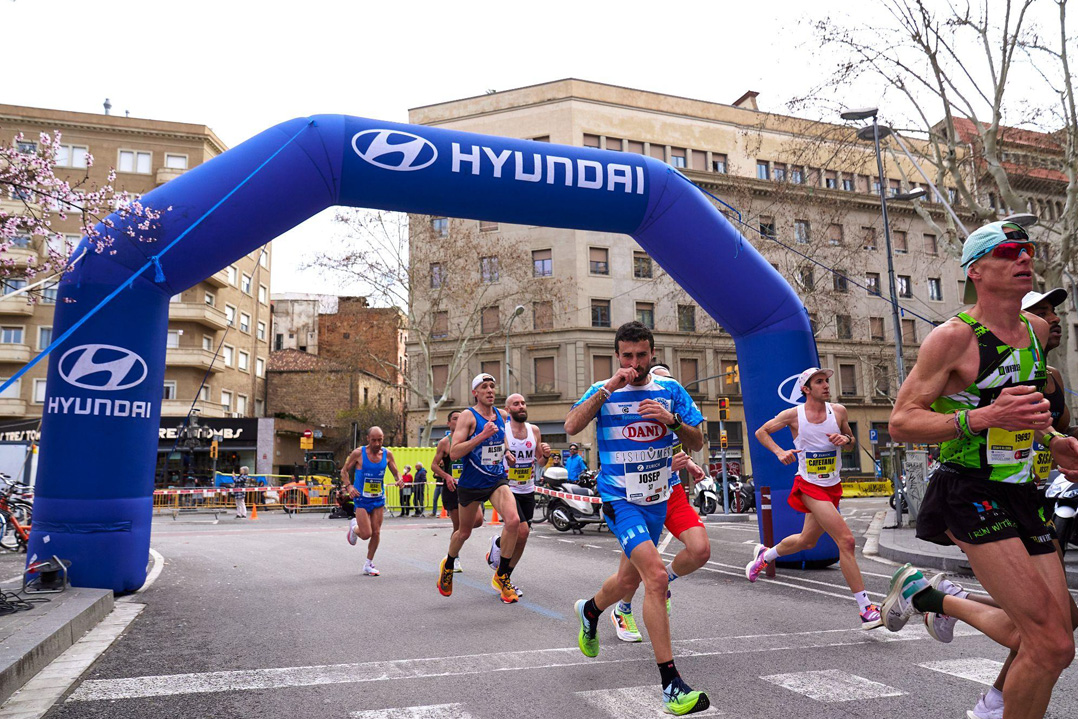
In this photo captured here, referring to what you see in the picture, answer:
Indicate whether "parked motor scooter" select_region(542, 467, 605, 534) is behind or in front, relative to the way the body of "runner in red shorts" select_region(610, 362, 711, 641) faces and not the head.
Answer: behind

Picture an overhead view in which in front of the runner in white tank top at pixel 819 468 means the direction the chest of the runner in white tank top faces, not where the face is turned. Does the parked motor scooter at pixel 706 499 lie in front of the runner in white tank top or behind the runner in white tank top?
behind

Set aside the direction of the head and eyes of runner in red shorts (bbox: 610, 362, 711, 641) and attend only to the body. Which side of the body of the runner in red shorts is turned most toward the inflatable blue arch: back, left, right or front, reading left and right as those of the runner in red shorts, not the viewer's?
back

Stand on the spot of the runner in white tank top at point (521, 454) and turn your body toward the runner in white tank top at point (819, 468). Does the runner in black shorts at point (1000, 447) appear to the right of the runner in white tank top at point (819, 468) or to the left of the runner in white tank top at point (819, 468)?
right

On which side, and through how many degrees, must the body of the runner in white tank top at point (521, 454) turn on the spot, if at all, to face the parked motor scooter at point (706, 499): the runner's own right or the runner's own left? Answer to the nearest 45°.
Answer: approximately 135° to the runner's own left

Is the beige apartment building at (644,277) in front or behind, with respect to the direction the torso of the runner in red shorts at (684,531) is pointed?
behind

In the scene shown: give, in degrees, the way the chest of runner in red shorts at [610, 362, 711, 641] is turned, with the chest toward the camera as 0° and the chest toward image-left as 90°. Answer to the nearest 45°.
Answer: approximately 315°

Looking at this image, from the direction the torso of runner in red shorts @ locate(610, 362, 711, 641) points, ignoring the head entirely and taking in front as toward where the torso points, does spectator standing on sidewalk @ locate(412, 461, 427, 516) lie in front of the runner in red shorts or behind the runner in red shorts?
behind

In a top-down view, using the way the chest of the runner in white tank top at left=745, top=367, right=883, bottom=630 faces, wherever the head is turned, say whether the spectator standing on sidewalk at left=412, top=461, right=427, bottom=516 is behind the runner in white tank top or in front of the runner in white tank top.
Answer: behind
